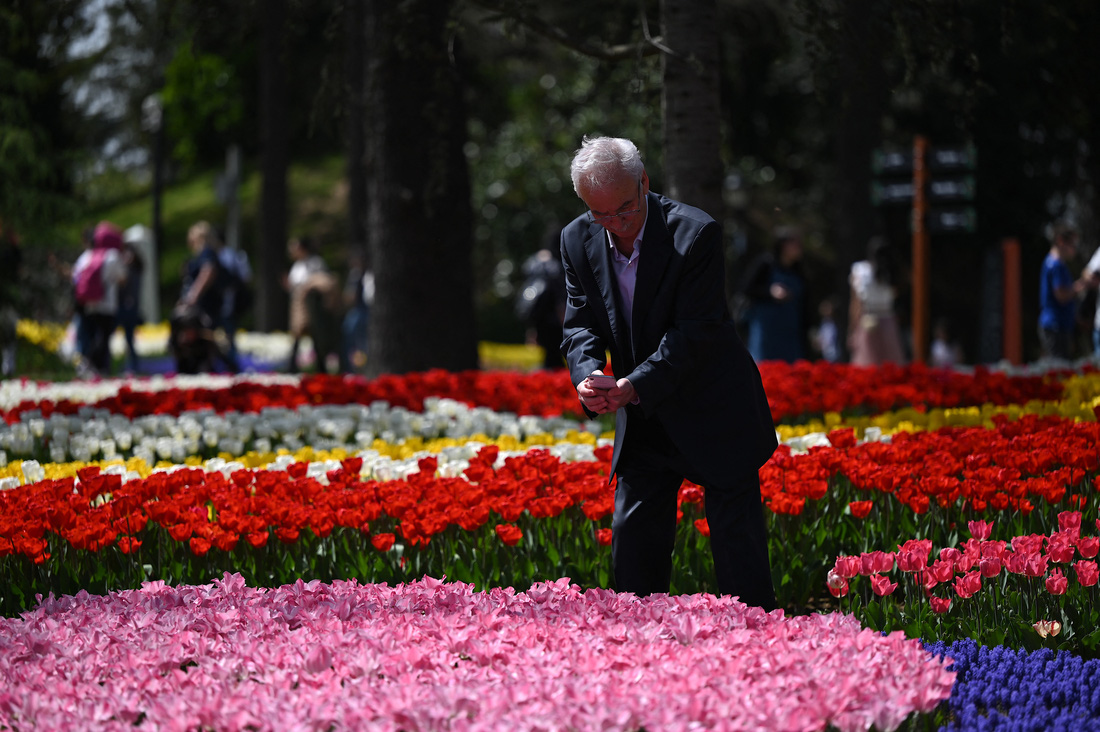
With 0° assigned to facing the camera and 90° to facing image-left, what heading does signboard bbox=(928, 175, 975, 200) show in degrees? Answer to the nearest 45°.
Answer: approximately 0°

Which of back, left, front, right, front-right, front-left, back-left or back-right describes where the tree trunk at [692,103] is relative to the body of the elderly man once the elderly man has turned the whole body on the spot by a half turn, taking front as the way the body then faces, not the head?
front-left

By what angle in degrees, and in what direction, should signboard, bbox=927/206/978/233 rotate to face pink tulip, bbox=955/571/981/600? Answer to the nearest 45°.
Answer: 0° — it already faces it
